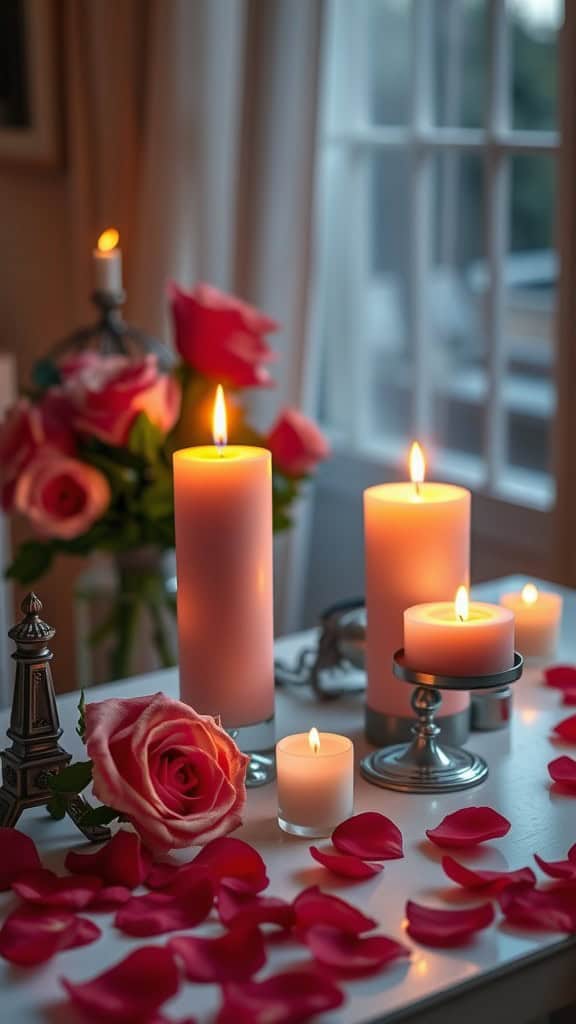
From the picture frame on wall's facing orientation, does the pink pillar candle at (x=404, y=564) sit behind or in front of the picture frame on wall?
in front

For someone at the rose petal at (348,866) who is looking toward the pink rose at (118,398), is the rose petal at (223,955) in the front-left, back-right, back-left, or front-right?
back-left

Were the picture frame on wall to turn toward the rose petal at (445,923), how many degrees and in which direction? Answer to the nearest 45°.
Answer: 0° — it already faces it

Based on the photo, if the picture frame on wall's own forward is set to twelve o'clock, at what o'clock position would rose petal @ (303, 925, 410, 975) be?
The rose petal is roughly at 12 o'clock from the picture frame on wall.

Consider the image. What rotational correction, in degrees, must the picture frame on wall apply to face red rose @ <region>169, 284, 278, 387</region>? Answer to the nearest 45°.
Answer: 0° — it already faces it

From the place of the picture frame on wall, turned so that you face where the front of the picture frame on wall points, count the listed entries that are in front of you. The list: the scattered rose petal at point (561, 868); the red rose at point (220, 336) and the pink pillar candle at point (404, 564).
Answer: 3

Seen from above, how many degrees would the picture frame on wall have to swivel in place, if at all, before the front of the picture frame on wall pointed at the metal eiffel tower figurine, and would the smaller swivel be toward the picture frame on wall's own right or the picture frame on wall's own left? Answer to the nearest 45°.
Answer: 0° — it already faces it

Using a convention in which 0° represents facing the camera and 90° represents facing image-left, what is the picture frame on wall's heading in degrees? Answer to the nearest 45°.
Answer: approximately 0°

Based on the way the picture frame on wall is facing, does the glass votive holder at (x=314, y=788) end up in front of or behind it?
in front

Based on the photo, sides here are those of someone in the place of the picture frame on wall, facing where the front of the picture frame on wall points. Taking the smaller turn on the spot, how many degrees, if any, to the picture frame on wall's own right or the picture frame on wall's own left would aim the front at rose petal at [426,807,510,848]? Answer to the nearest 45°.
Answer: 0° — it already faces it

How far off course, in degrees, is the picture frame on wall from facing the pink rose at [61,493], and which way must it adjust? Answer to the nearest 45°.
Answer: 0° — it already faces it
